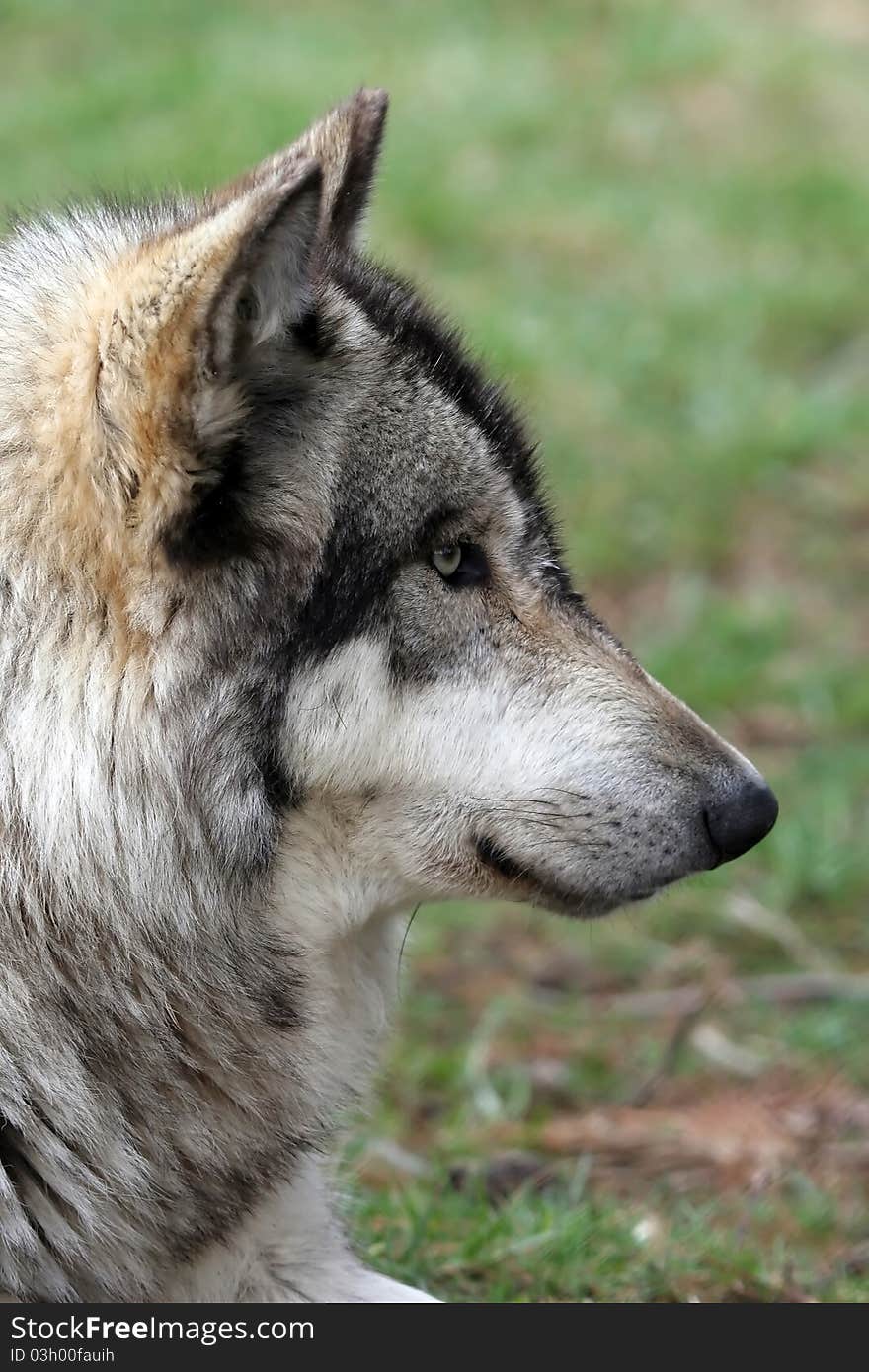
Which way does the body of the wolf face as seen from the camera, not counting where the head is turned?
to the viewer's right
